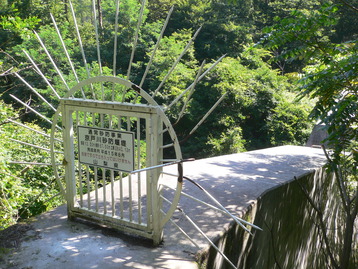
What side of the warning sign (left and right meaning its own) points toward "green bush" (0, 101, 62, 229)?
right

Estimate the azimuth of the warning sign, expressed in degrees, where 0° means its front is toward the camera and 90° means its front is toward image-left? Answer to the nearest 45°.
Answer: approximately 45°

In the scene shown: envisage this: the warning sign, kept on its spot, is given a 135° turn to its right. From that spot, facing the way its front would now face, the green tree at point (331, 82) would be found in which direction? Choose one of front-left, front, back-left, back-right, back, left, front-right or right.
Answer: right

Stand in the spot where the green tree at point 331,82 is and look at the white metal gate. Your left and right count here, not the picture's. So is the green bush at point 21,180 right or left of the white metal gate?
right
